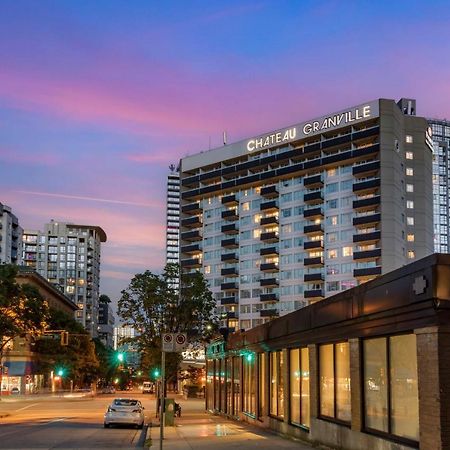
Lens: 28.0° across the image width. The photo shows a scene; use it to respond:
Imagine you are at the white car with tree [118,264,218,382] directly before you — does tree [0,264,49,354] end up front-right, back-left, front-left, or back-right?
front-left

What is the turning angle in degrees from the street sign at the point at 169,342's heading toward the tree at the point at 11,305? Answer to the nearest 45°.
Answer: approximately 180°

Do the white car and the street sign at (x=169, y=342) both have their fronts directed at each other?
no

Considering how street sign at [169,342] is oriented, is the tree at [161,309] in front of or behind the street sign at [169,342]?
behind

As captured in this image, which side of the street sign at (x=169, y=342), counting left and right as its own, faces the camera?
front
